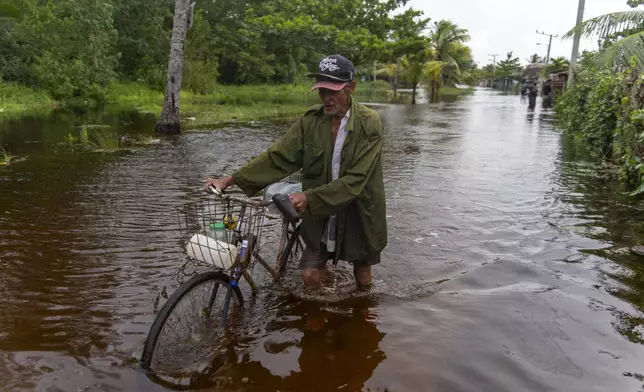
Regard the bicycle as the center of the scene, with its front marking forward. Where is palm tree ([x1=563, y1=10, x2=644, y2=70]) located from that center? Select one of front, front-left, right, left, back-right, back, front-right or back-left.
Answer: back

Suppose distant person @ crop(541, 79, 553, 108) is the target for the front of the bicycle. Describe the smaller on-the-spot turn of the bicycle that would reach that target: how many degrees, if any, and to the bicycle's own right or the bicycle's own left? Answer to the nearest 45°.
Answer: approximately 180°

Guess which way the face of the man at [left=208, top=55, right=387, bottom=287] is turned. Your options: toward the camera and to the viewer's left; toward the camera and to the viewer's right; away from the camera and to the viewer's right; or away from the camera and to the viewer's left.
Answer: toward the camera and to the viewer's left

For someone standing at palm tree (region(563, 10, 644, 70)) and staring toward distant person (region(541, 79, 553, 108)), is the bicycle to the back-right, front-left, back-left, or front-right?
back-left

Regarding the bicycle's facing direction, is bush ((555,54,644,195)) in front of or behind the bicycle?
behind

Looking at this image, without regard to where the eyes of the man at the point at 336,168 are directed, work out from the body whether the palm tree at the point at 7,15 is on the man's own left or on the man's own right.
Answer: on the man's own right

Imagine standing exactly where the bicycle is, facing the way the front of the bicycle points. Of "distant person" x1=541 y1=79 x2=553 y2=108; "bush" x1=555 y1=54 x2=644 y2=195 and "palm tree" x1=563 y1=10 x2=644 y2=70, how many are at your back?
3

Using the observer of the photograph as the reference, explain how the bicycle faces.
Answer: facing the viewer and to the left of the viewer

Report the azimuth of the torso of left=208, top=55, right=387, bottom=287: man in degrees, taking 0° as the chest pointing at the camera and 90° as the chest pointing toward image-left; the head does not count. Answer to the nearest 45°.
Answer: approximately 45°

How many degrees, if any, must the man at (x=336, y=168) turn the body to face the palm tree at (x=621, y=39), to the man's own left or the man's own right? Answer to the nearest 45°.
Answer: approximately 180°
